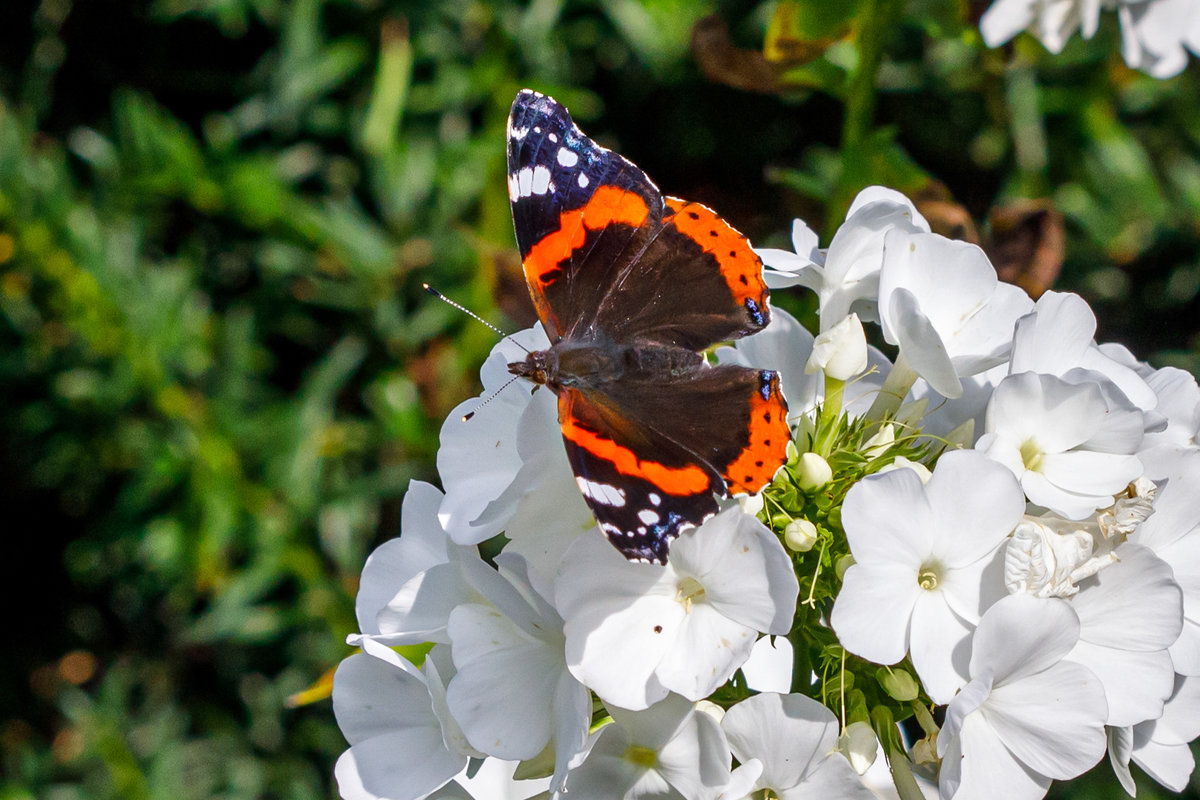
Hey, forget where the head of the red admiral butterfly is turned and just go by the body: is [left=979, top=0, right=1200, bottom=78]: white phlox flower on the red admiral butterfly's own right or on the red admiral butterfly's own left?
on the red admiral butterfly's own right

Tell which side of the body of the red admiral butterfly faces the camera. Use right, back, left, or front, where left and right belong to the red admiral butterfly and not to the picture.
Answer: left
